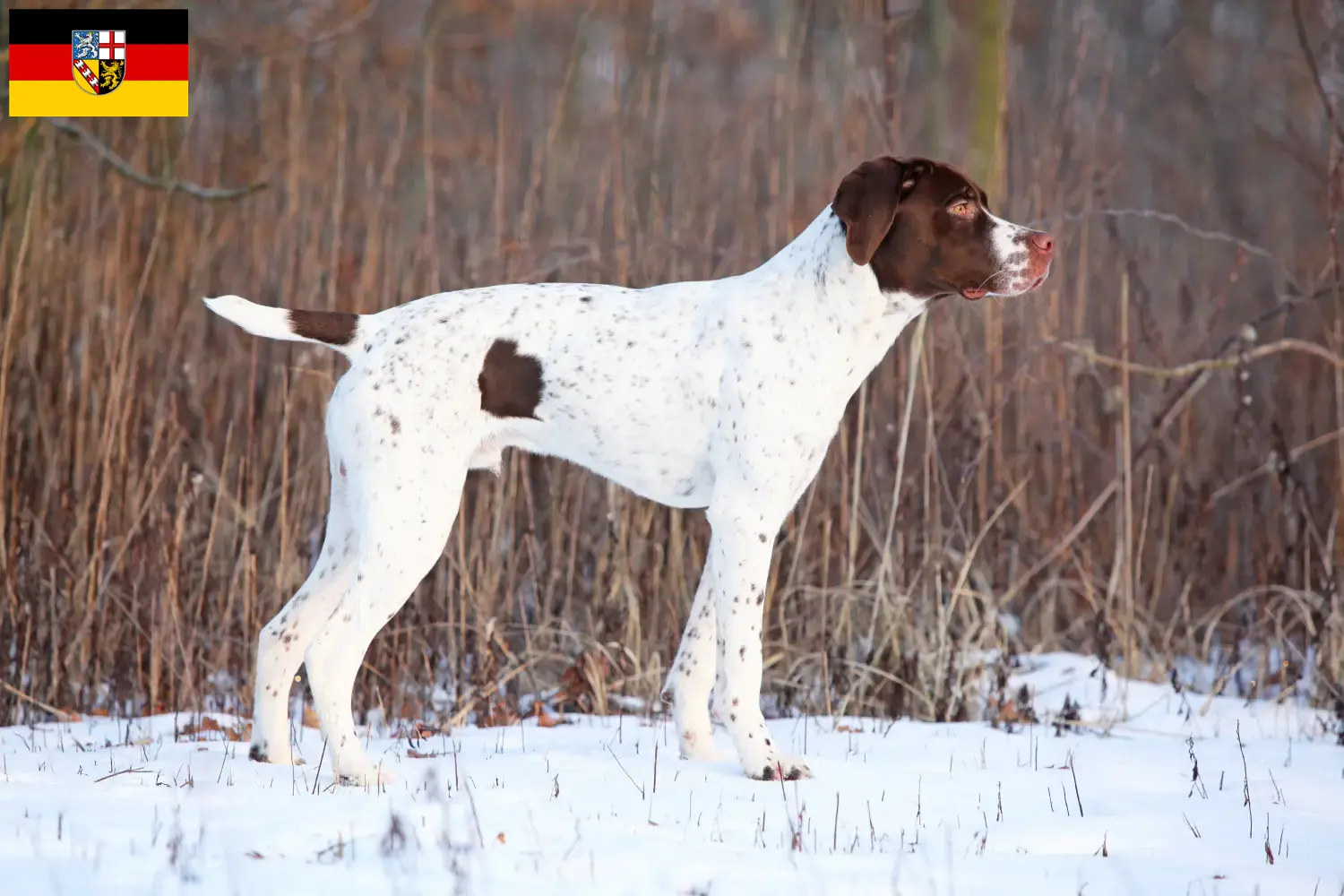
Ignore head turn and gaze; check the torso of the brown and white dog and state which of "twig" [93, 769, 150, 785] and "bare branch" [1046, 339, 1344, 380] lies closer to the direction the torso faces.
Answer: the bare branch

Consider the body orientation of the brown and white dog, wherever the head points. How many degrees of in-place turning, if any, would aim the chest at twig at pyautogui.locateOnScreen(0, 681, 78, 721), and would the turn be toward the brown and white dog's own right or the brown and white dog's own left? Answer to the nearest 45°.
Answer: approximately 135° to the brown and white dog's own left

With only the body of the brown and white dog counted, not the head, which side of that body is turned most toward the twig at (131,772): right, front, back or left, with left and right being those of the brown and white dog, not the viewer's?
back

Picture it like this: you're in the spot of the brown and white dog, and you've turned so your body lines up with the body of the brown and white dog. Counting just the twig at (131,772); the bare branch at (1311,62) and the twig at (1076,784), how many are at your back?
1

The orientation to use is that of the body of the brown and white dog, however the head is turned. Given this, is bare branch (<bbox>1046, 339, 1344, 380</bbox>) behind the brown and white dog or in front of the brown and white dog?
in front

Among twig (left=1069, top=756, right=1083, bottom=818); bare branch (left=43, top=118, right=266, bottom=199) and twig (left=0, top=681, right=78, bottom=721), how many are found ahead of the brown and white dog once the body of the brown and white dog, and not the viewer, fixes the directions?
1

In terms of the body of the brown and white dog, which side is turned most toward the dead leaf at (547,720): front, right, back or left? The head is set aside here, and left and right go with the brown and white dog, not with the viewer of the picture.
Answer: left

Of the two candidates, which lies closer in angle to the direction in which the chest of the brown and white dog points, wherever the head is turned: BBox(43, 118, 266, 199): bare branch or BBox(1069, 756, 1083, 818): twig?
the twig

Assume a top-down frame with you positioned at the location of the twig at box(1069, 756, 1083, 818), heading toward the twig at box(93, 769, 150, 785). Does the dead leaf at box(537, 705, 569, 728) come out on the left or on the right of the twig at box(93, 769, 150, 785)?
right

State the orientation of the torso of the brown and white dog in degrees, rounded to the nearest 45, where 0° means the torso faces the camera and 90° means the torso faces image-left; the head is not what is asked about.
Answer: approximately 270°

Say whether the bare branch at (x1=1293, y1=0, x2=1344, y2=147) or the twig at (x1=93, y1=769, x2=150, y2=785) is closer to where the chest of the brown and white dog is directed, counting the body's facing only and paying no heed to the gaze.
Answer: the bare branch

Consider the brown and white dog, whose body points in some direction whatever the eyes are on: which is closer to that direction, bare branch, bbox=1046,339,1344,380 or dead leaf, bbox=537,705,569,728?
the bare branch

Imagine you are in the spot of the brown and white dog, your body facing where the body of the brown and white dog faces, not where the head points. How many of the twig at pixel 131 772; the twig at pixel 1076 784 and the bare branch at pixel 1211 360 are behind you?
1

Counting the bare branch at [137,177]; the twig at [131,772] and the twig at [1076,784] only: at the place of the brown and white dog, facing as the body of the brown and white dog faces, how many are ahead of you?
1
